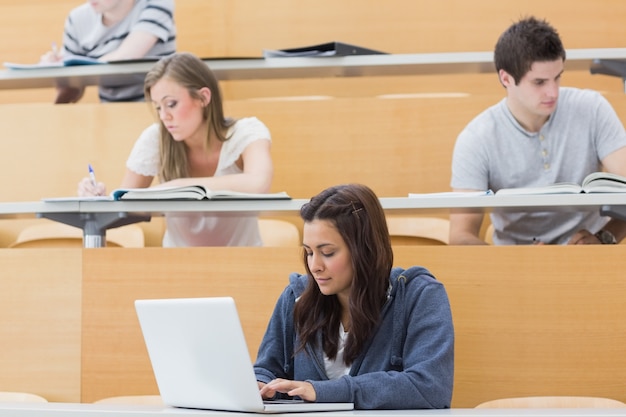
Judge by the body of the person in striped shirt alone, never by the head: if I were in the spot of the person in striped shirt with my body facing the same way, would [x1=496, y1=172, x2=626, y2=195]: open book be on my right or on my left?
on my left

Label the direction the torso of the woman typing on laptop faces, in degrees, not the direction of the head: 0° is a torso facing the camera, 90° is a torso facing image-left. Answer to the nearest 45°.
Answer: approximately 45°

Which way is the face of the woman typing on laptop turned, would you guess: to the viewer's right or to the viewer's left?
to the viewer's left

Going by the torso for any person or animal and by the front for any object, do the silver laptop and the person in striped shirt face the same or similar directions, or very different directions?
very different directions

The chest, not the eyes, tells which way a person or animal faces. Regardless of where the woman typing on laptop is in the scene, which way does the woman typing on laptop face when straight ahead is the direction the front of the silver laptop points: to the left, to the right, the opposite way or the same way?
the opposite way

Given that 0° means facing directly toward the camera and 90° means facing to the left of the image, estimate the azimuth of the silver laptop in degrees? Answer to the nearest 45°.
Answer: approximately 225°

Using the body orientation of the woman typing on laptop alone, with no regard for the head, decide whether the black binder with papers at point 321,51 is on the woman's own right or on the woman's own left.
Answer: on the woman's own right

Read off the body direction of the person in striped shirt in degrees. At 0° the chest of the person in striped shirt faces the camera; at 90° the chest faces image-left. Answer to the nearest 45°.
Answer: approximately 45°
